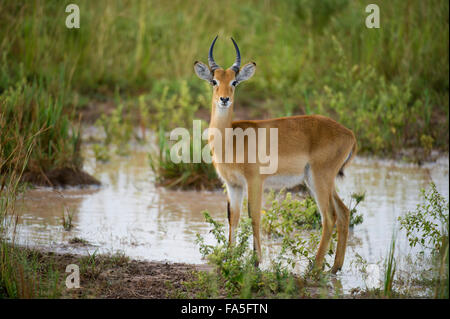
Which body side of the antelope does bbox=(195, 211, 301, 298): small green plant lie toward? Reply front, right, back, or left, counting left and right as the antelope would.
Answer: left

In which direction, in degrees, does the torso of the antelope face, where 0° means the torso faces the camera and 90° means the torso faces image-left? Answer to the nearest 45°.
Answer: approximately 90°

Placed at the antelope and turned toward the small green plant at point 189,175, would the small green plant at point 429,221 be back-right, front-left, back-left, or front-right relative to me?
back-right

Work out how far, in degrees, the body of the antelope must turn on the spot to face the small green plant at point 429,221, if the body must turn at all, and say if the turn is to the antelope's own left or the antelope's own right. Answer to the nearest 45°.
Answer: approximately 180°

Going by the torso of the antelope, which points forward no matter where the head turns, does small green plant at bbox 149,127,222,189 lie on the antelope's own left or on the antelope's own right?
on the antelope's own right

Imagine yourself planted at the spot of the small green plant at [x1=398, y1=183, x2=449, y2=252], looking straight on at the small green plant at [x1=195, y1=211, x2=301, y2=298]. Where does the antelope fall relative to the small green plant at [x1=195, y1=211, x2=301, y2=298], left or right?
right
